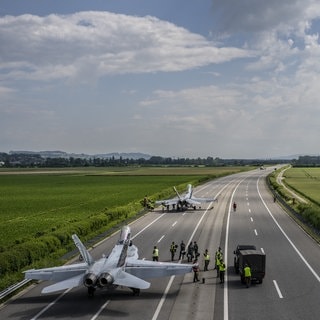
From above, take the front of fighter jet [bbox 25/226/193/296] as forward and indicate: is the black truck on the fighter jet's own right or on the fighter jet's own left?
on the fighter jet's own right

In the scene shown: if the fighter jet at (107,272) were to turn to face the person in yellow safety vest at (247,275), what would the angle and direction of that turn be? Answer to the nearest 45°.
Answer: approximately 90° to its right

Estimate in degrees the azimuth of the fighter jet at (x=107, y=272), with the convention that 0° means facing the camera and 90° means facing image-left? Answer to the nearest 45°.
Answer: approximately 180°

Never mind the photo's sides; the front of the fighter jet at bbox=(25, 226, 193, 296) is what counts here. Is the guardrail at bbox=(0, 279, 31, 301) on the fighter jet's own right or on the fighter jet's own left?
on the fighter jet's own left
